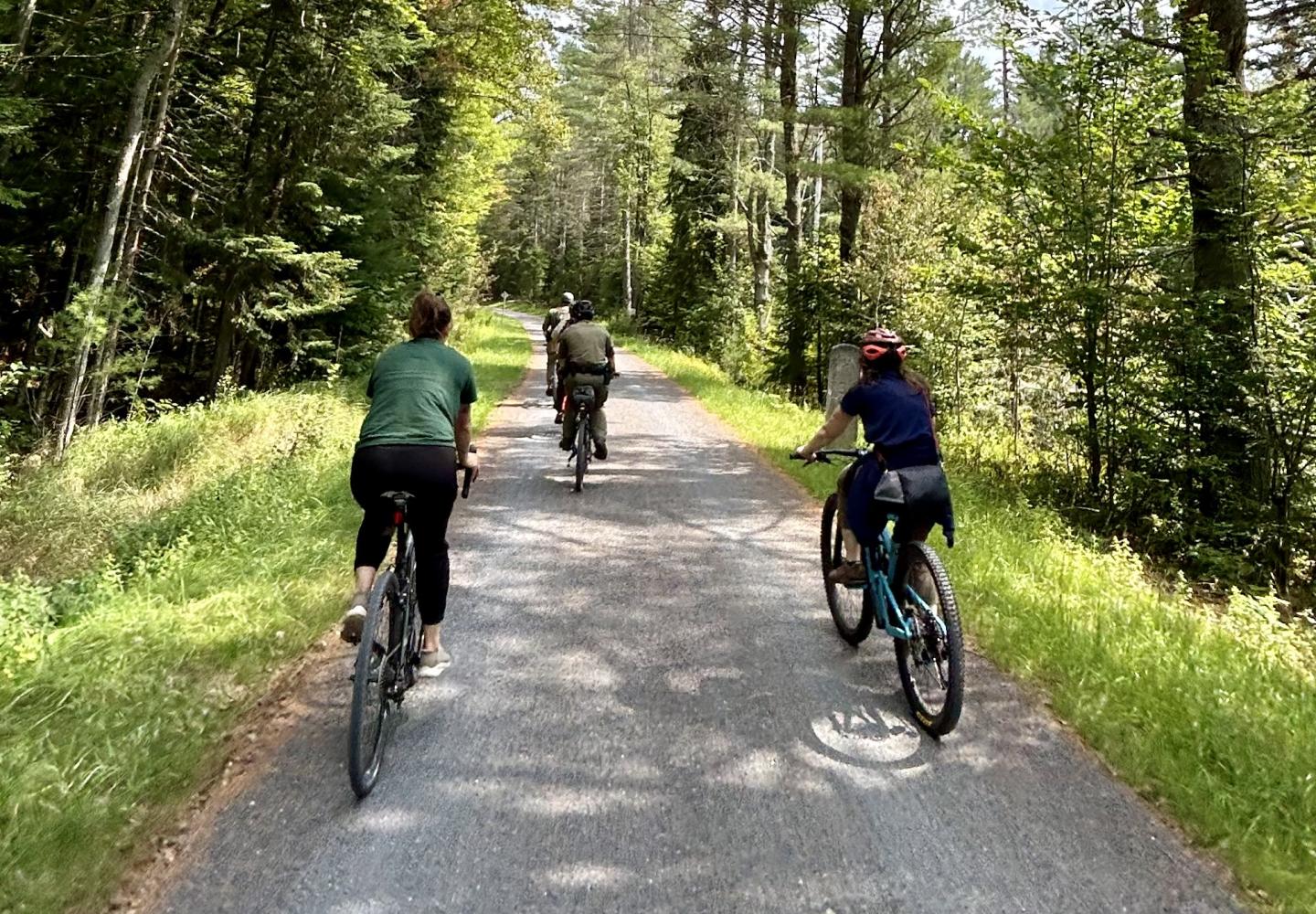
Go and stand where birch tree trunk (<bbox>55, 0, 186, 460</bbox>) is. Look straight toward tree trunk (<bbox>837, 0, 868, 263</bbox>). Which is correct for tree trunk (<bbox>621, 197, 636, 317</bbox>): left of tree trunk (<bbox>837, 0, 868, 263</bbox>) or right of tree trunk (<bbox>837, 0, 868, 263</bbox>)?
left

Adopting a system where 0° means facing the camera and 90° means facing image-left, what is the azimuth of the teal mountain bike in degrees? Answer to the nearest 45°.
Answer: approximately 135°

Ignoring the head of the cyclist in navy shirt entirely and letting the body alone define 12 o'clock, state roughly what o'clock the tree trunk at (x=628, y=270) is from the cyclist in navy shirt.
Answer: The tree trunk is roughly at 1 o'clock from the cyclist in navy shirt.

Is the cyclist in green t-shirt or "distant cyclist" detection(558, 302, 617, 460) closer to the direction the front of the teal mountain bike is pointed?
the distant cyclist

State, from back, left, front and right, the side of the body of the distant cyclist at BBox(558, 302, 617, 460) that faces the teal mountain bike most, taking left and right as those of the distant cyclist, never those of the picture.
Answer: back

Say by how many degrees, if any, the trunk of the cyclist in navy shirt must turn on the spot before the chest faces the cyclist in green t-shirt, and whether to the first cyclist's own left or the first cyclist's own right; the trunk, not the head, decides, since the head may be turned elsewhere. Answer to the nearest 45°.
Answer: approximately 90° to the first cyclist's own left

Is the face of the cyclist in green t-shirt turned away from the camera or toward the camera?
away from the camera

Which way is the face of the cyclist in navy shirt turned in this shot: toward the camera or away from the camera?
away from the camera

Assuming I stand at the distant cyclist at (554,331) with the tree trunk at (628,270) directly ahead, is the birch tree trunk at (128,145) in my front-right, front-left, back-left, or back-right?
back-left

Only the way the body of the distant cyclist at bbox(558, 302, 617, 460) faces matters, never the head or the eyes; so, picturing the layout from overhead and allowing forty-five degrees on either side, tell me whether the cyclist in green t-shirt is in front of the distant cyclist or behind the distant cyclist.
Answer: behind

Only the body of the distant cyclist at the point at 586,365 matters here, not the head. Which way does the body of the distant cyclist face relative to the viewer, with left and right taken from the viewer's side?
facing away from the viewer

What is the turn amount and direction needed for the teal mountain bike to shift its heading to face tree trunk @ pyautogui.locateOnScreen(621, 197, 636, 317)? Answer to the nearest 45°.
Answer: approximately 45° to its right

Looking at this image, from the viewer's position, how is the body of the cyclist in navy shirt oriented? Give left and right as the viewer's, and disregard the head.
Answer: facing away from the viewer and to the left of the viewer
